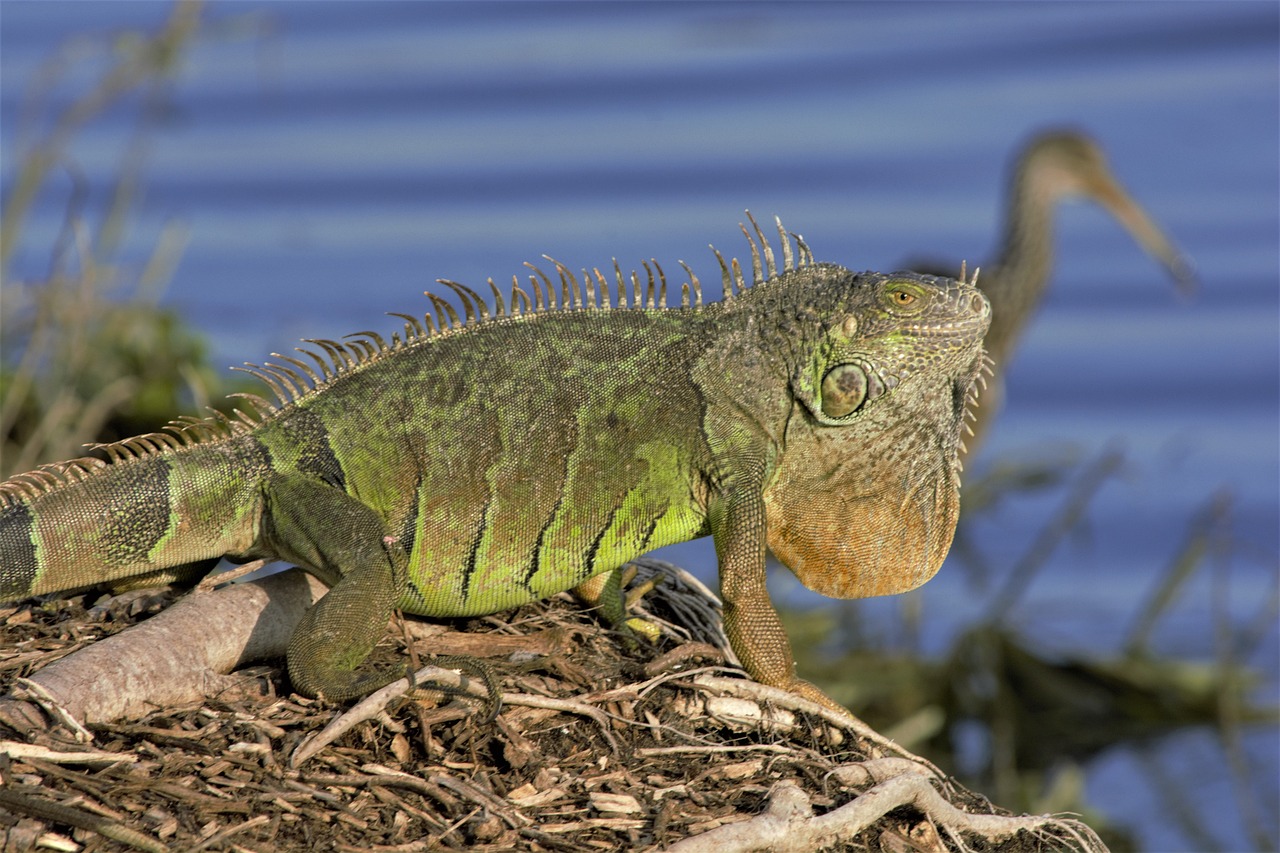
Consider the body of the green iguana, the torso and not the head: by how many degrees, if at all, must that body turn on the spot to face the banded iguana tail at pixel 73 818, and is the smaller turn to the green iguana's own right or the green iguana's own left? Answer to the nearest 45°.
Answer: approximately 135° to the green iguana's own right

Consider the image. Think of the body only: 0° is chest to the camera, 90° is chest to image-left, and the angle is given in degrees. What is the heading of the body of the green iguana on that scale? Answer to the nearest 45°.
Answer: approximately 270°

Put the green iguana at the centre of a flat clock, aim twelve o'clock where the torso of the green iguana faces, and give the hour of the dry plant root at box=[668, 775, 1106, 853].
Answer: The dry plant root is roughly at 2 o'clock from the green iguana.
